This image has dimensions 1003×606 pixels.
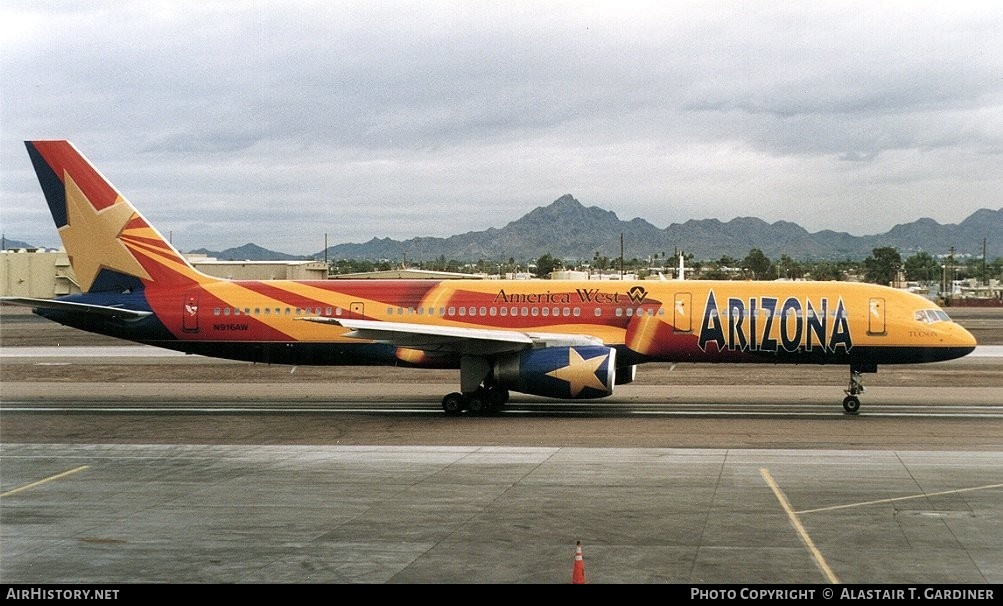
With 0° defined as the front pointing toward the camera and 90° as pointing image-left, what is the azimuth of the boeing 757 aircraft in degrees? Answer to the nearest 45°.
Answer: approximately 270°
